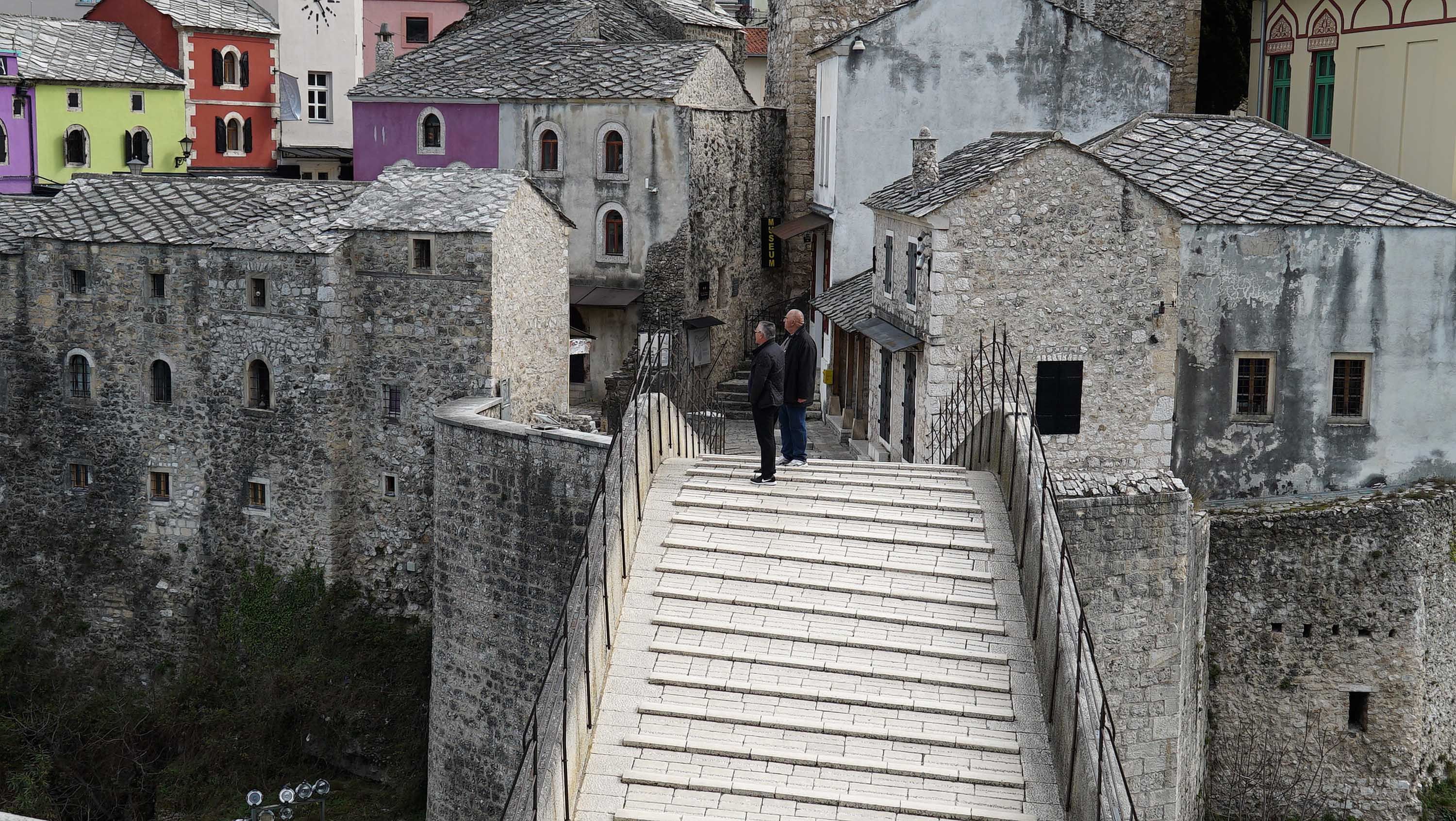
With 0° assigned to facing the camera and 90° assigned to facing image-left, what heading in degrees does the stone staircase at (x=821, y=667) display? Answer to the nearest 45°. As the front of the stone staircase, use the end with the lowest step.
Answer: approximately 0°

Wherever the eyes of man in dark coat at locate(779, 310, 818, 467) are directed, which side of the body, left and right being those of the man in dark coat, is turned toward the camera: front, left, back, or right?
left

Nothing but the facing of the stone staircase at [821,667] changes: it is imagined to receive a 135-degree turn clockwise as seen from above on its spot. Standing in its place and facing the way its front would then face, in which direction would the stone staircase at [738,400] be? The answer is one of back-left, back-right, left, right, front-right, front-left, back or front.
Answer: front-right

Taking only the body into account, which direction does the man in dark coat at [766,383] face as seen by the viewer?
to the viewer's left

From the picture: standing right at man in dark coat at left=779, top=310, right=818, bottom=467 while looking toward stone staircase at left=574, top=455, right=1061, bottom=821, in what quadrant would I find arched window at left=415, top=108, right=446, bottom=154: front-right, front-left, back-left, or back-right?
back-right

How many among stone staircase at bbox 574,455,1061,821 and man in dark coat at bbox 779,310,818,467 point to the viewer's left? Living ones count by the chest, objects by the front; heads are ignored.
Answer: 1

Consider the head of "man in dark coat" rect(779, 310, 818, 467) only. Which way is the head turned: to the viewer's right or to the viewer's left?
to the viewer's left

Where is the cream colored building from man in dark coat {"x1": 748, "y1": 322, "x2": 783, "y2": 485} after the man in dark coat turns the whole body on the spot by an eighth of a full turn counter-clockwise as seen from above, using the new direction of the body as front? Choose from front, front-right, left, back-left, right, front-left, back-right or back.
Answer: back
